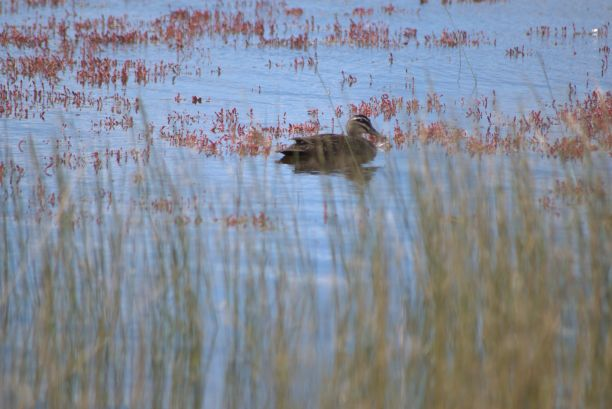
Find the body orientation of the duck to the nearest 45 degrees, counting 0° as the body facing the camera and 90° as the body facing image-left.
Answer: approximately 270°
